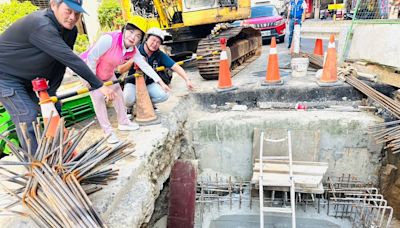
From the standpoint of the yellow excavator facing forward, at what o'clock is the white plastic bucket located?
The white plastic bucket is roughly at 9 o'clock from the yellow excavator.

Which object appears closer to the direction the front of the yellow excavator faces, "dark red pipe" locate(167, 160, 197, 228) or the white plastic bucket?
the dark red pipe

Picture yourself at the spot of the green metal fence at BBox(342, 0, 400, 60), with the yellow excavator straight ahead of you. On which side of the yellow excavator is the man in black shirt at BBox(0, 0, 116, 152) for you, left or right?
left

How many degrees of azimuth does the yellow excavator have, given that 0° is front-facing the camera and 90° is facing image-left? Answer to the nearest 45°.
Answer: approximately 45°

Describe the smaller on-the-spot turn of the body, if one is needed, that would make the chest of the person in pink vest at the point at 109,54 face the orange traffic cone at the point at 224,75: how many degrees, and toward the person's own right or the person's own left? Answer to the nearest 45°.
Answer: approximately 90° to the person's own left

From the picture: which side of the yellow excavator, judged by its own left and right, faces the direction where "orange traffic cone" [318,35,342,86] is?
left

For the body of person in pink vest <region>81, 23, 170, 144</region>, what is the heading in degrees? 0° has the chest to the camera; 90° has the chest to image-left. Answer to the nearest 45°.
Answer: approximately 315°

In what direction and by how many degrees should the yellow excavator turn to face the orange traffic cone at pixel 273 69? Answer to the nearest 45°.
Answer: approximately 90° to its left

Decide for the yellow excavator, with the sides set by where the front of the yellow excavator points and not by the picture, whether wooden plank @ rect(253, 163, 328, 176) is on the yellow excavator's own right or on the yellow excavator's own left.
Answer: on the yellow excavator's own left
